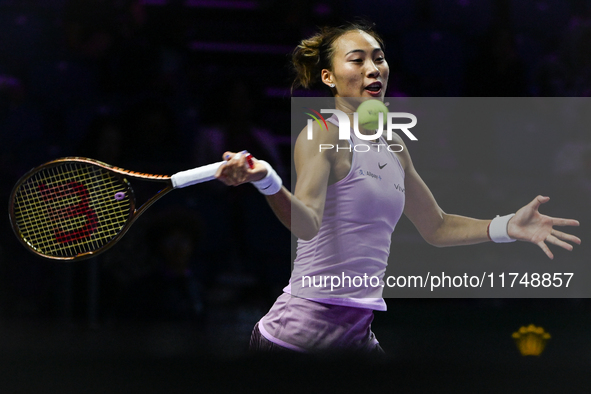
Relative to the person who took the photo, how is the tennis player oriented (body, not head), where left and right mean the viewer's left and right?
facing the viewer and to the right of the viewer

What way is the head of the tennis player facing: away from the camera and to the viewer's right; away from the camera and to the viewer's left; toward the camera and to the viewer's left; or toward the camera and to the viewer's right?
toward the camera and to the viewer's right
